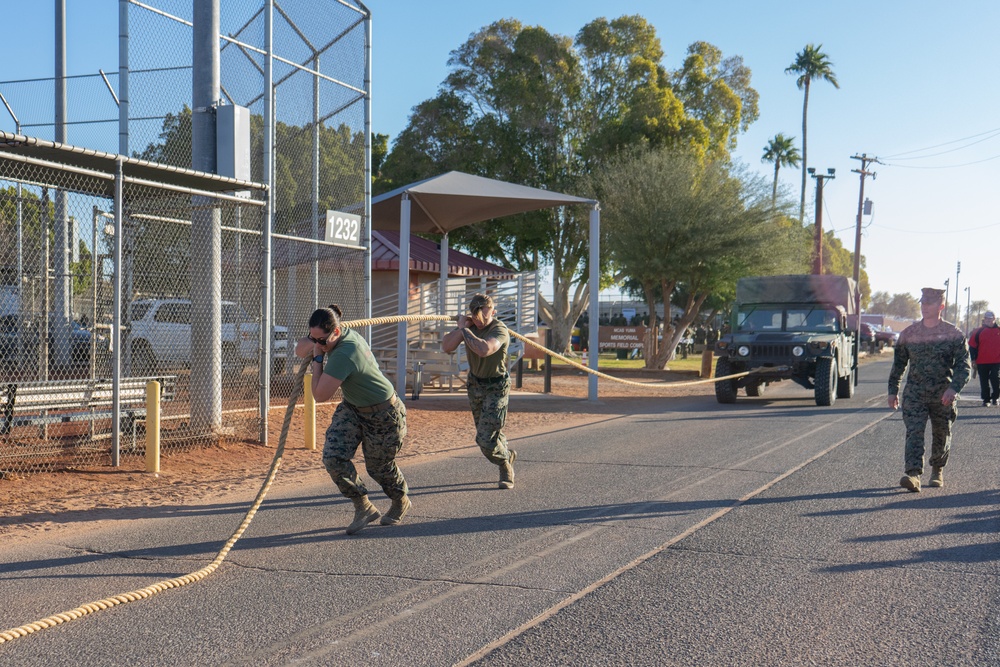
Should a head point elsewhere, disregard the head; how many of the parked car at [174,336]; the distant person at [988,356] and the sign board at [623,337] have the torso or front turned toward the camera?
2

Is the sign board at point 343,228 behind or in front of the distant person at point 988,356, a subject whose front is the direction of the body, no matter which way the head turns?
in front

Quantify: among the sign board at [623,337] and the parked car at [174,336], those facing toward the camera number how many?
1

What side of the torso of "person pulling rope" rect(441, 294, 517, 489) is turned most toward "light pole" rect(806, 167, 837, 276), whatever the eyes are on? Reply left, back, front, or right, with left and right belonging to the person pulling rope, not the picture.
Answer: back

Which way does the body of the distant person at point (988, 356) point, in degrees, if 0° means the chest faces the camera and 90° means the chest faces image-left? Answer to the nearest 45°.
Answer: approximately 0°

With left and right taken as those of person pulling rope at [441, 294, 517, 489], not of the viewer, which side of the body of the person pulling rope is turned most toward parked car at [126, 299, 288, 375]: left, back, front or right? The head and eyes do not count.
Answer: right
